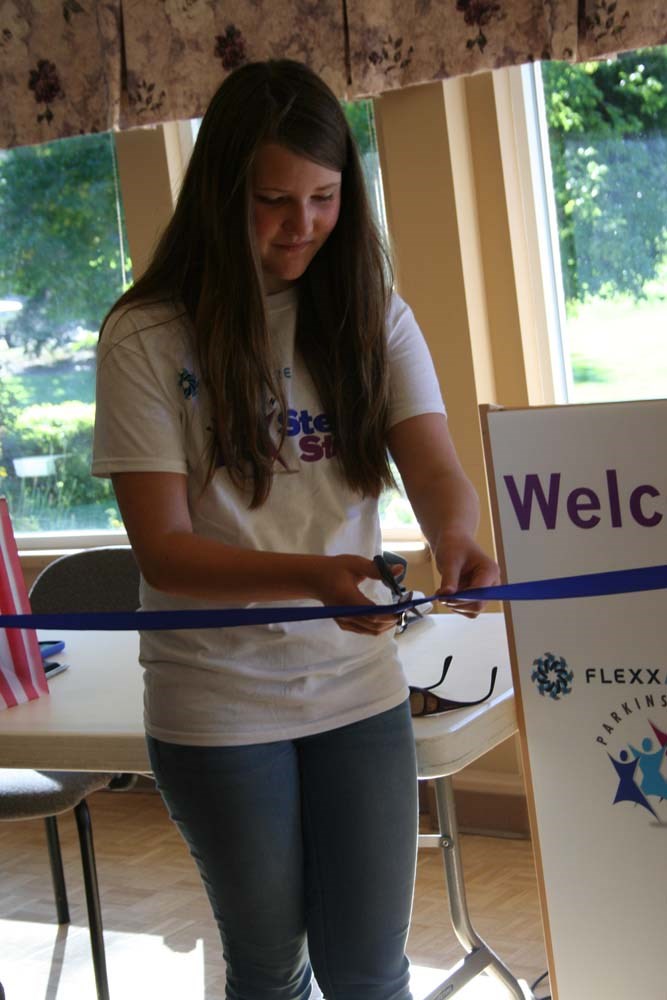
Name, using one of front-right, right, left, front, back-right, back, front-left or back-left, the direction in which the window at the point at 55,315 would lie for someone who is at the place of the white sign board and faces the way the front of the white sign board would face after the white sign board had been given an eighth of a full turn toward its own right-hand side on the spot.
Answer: right

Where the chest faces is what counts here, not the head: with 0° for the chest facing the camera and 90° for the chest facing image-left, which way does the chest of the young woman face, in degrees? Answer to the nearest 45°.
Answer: approximately 315°

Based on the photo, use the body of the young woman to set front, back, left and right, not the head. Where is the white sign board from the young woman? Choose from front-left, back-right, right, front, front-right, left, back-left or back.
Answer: left

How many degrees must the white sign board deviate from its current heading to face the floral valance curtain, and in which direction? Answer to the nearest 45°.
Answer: approximately 135° to its right

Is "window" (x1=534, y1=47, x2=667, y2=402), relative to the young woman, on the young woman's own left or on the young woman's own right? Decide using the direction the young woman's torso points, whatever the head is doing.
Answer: on the young woman's own left

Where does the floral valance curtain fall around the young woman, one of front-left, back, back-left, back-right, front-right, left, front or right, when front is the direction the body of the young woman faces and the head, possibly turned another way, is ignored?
back-left

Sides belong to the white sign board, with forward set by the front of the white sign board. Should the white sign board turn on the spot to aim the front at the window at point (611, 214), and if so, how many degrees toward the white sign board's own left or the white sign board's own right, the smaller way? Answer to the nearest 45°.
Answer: approximately 180°

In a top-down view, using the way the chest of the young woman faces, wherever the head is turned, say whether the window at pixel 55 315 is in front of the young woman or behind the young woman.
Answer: behind

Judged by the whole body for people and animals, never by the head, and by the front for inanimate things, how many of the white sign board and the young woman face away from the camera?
0

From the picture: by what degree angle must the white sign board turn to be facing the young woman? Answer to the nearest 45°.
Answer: approximately 45° to its right

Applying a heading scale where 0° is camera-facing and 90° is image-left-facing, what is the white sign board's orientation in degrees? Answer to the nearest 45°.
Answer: approximately 0°
